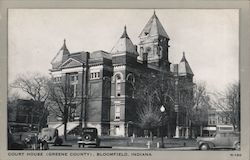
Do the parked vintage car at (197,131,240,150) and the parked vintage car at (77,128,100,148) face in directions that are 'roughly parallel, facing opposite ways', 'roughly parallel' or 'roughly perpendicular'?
roughly perpendicular

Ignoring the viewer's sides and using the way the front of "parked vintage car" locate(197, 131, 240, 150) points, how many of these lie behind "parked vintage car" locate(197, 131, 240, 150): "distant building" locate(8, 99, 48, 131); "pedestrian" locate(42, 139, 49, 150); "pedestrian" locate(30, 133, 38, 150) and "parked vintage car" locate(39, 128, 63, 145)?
0

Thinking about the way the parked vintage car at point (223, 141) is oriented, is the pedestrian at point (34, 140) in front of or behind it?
in front

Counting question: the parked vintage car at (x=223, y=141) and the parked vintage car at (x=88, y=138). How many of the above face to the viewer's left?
1

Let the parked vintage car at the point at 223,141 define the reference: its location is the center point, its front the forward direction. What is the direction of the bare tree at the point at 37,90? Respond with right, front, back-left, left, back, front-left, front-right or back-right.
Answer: front

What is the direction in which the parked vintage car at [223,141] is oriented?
to the viewer's left
